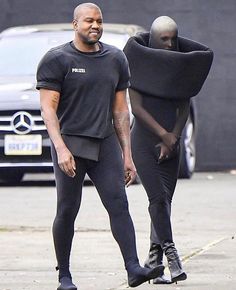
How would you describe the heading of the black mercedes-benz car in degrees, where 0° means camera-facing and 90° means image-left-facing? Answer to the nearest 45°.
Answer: approximately 45°

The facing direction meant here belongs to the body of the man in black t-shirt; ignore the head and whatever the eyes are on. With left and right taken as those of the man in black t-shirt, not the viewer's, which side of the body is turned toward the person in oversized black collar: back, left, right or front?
left

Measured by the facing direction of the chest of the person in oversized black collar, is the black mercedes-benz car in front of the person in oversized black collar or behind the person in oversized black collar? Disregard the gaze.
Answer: behind

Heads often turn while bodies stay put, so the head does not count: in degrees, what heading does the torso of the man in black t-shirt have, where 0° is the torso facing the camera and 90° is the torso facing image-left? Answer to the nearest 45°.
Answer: approximately 315°

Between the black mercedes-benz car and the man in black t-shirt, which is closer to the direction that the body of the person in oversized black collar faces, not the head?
the man in black t-shirt

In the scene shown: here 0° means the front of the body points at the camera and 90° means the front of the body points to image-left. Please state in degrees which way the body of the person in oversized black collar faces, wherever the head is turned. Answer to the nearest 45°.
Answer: approximately 0°

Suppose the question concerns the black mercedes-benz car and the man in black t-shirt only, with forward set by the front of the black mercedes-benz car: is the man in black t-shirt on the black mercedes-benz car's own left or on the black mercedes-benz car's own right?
on the black mercedes-benz car's own left
